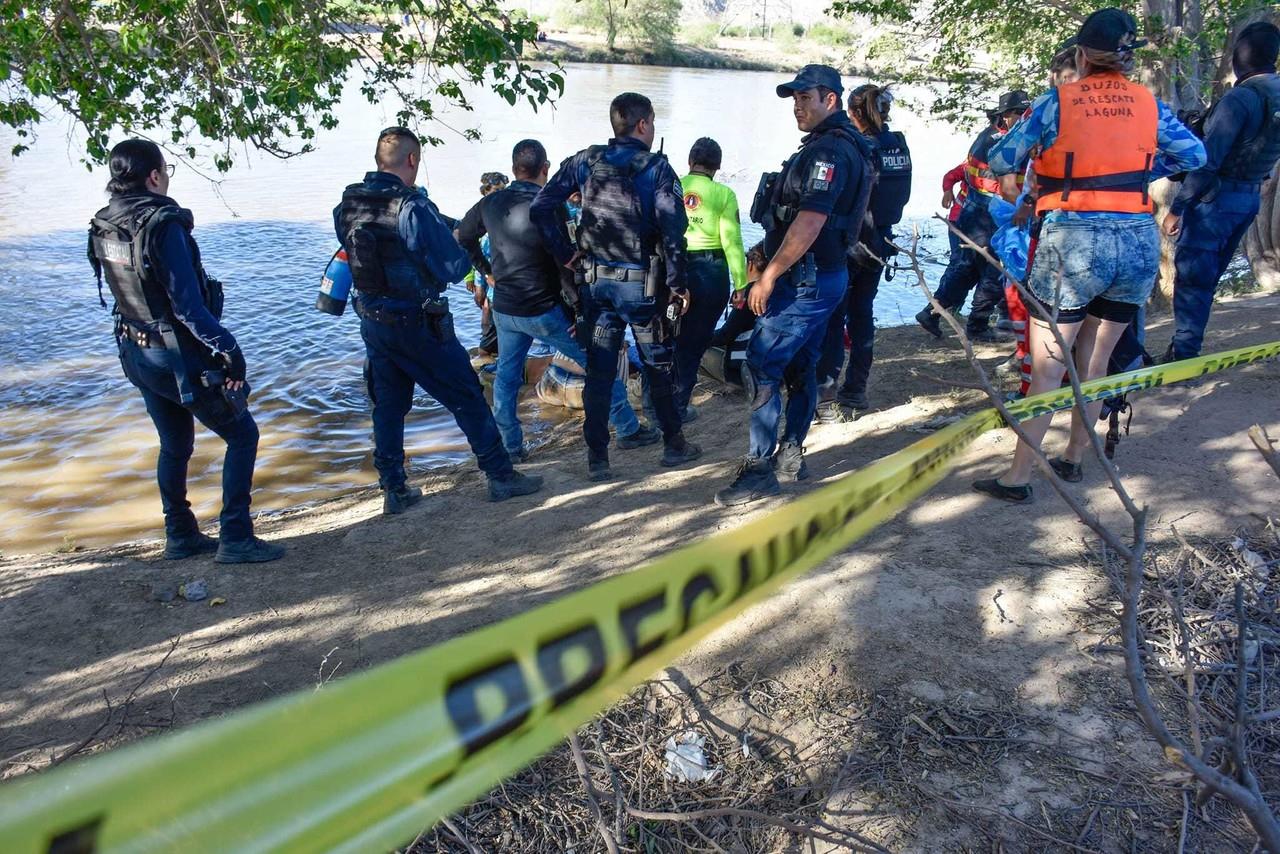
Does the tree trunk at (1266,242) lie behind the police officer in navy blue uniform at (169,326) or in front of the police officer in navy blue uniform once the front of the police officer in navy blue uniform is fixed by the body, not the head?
in front

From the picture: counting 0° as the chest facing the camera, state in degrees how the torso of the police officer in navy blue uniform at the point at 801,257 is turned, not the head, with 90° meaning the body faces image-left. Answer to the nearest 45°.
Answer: approximately 90°

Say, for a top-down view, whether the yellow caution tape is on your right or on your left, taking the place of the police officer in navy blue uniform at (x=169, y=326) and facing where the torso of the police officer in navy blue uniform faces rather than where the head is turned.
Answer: on your right

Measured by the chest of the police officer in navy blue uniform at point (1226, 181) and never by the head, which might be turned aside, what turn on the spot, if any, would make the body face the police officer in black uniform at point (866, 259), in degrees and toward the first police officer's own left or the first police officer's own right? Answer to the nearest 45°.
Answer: approximately 45° to the first police officer's own left

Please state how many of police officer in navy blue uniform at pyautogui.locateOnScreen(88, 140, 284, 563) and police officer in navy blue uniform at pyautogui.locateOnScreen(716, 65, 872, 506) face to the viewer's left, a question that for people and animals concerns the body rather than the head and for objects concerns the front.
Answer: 1

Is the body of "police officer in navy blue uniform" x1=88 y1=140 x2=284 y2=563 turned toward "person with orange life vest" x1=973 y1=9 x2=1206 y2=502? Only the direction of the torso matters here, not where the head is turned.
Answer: no

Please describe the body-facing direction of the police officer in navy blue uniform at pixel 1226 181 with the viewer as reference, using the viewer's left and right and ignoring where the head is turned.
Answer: facing away from the viewer and to the left of the viewer

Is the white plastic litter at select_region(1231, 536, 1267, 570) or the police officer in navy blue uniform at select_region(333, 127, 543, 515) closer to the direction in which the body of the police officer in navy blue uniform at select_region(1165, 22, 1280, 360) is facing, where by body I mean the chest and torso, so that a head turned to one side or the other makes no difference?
the police officer in navy blue uniform

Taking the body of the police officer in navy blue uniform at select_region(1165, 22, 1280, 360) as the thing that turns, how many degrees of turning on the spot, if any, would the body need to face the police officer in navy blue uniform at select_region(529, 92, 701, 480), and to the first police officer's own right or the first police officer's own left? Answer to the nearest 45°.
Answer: approximately 90° to the first police officer's own left

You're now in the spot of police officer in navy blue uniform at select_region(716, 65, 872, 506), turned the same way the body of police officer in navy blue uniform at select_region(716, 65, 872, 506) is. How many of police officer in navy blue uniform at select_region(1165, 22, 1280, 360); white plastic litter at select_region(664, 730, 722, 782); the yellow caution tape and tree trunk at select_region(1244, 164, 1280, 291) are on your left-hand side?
2

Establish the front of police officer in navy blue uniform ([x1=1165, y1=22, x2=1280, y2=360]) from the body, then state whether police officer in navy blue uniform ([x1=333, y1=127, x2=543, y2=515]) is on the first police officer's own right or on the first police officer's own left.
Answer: on the first police officer's own left

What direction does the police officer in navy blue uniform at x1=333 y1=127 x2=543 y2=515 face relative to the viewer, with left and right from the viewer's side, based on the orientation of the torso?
facing away from the viewer and to the right of the viewer

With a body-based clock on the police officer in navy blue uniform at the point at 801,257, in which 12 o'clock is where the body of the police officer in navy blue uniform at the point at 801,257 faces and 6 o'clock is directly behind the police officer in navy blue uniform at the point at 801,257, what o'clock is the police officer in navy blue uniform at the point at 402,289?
the police officer in navy blue uniform at the point at 402,289 is roughly at 12 o'clock from the police officer in navy blue uniform at the point at 801,257.

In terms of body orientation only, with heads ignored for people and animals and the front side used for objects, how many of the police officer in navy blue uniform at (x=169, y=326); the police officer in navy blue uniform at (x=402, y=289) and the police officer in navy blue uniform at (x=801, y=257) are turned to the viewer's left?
1

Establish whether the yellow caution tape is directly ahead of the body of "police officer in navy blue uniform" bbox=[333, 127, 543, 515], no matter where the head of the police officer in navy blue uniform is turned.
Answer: no

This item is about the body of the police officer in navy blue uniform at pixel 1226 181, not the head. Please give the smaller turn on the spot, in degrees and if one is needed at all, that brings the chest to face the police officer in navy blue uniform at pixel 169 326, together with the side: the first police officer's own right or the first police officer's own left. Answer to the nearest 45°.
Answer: approximately 90° to the first police officer's own left

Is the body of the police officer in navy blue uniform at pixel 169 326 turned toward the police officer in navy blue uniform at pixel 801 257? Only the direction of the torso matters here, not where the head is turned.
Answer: no
